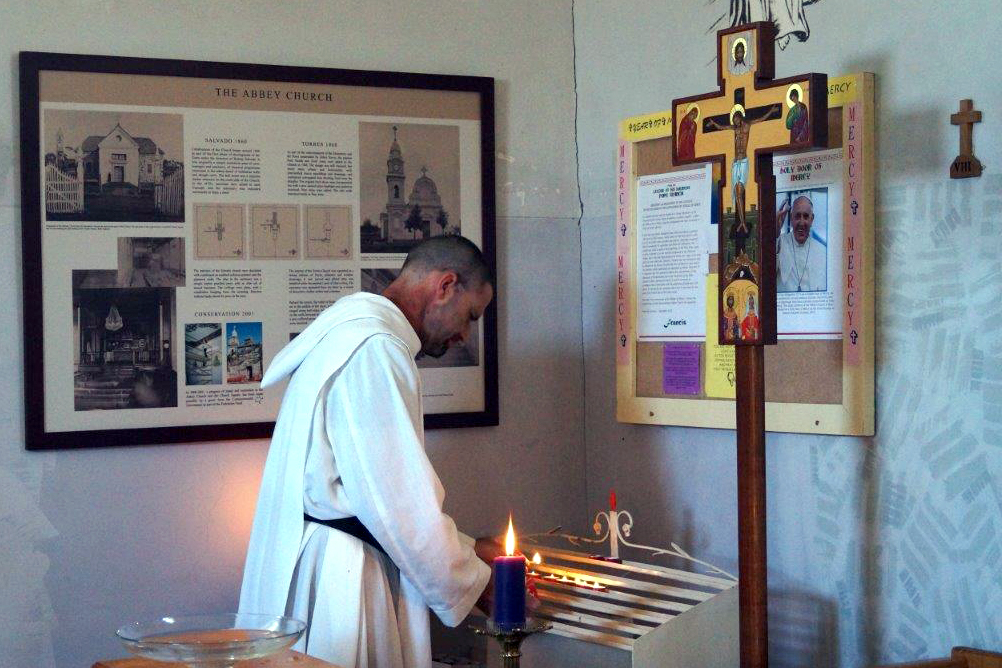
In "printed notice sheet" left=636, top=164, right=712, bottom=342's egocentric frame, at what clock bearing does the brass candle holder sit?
The brass candle holder is roughly at 11 o'clock from the printed notice sheet.

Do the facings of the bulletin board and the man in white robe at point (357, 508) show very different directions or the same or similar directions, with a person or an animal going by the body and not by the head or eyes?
very different directions

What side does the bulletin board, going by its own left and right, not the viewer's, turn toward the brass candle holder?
front

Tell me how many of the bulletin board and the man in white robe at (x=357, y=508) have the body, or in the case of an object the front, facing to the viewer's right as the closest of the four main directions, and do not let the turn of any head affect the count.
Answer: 1

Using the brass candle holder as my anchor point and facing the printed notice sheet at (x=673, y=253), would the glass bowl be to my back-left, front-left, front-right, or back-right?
back-left

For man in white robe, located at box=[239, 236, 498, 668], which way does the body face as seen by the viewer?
to the viewer's right

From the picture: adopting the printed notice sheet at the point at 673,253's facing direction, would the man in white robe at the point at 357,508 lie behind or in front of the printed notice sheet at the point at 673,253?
in front

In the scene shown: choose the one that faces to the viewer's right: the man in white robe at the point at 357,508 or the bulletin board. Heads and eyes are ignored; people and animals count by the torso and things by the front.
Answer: the man in white robe

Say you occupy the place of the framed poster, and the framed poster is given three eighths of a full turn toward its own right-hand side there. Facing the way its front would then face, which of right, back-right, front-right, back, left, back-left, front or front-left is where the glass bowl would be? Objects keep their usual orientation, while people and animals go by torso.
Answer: left

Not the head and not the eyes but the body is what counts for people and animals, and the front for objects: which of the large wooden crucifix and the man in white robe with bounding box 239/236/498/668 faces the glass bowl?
the large wooden crucifix

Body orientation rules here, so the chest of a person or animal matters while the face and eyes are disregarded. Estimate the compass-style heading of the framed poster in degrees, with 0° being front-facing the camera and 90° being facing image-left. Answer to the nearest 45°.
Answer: approximately 315°

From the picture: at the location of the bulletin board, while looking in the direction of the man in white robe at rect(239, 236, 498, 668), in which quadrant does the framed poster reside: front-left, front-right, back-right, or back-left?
front-right

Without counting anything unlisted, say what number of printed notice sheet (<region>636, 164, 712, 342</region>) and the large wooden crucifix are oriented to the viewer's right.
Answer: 0

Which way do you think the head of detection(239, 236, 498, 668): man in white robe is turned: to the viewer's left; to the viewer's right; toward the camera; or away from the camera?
to the viewer's right

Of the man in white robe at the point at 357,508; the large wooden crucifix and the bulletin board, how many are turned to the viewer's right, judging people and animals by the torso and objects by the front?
1

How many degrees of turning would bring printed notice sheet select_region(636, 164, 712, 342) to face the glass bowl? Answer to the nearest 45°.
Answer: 0° — it already faces it

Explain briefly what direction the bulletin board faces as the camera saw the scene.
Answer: facing the viewer and to the left of the viewer
